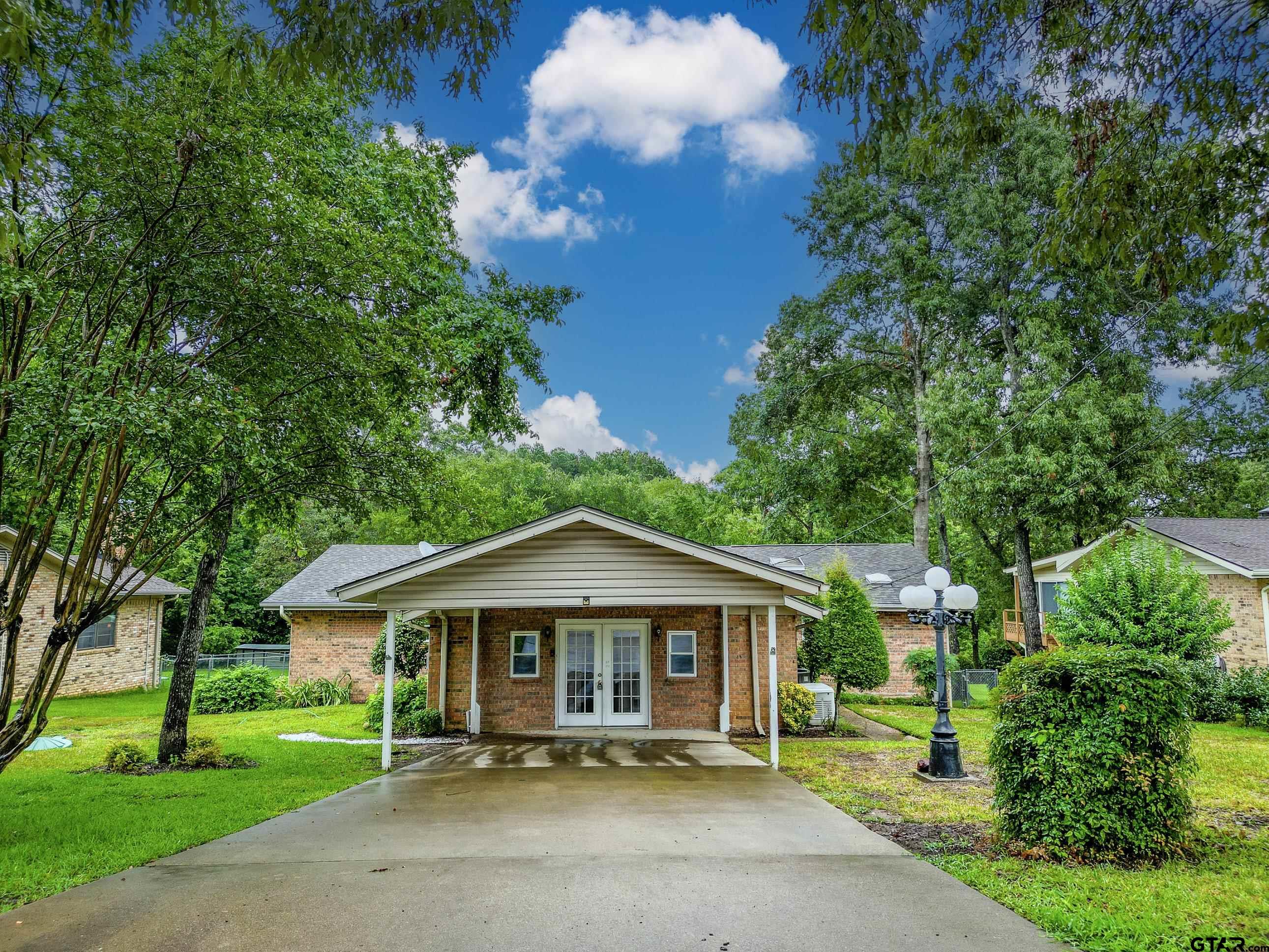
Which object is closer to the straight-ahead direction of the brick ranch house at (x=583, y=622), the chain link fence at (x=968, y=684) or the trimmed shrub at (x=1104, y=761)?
the trimmed shrub

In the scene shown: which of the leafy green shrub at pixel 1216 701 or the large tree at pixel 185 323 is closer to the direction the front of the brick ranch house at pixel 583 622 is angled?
the large tree

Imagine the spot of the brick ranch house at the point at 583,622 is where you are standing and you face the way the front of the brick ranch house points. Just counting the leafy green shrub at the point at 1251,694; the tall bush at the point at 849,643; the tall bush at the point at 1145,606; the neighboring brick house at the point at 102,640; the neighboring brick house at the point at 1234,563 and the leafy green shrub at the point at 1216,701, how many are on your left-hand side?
5

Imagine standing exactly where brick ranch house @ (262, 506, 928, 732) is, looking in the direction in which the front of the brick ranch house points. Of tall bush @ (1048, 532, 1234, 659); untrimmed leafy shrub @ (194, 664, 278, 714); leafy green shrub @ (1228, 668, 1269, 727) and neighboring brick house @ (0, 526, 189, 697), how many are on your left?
2

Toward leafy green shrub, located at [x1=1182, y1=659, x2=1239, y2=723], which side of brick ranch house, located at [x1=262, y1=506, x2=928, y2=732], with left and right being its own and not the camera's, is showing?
left

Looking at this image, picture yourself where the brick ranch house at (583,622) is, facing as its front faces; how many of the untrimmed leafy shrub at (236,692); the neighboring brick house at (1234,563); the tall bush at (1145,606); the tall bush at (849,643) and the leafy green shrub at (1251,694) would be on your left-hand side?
4

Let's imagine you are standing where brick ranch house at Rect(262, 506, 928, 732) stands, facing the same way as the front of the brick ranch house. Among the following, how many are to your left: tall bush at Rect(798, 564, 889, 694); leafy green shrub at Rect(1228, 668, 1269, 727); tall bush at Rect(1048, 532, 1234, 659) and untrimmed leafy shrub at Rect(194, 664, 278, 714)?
3

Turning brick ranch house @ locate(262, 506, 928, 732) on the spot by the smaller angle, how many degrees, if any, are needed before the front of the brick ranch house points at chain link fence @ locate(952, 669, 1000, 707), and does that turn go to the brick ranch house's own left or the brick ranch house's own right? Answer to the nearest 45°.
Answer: approximately 135° to the brick ranch house's own left

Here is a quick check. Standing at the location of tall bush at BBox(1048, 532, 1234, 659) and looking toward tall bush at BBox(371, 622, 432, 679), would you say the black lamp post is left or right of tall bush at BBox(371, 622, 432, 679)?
left

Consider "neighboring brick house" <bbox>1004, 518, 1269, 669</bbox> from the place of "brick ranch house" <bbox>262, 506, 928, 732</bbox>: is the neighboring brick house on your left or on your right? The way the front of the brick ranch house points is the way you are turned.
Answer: on your left

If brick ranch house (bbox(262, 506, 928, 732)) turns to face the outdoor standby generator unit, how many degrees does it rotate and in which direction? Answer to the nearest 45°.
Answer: approximately 90° to its left

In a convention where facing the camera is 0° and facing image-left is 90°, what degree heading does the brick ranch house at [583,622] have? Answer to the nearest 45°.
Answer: approximately 0°
